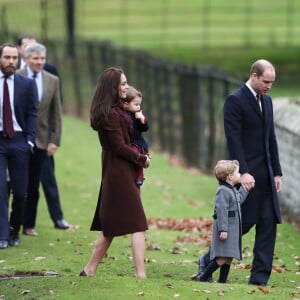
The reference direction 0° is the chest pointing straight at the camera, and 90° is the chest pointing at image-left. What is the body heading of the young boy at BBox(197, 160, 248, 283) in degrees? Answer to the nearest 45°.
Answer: approximately 270°

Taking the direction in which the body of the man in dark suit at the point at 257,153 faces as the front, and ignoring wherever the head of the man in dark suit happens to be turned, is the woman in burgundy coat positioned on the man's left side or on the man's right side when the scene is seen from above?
on the man's right side

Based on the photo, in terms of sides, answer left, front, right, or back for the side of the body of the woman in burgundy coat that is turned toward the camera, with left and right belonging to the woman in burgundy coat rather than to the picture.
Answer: right

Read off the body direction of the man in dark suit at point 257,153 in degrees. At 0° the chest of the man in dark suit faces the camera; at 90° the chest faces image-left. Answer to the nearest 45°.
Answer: approximately 315°

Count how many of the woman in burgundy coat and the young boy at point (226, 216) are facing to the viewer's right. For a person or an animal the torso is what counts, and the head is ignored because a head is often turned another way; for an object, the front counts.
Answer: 2

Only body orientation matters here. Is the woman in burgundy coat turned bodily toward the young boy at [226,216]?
yes

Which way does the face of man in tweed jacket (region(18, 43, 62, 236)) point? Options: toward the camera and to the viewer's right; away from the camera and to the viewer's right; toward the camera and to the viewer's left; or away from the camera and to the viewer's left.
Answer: toward the camera and to the viewer's right
